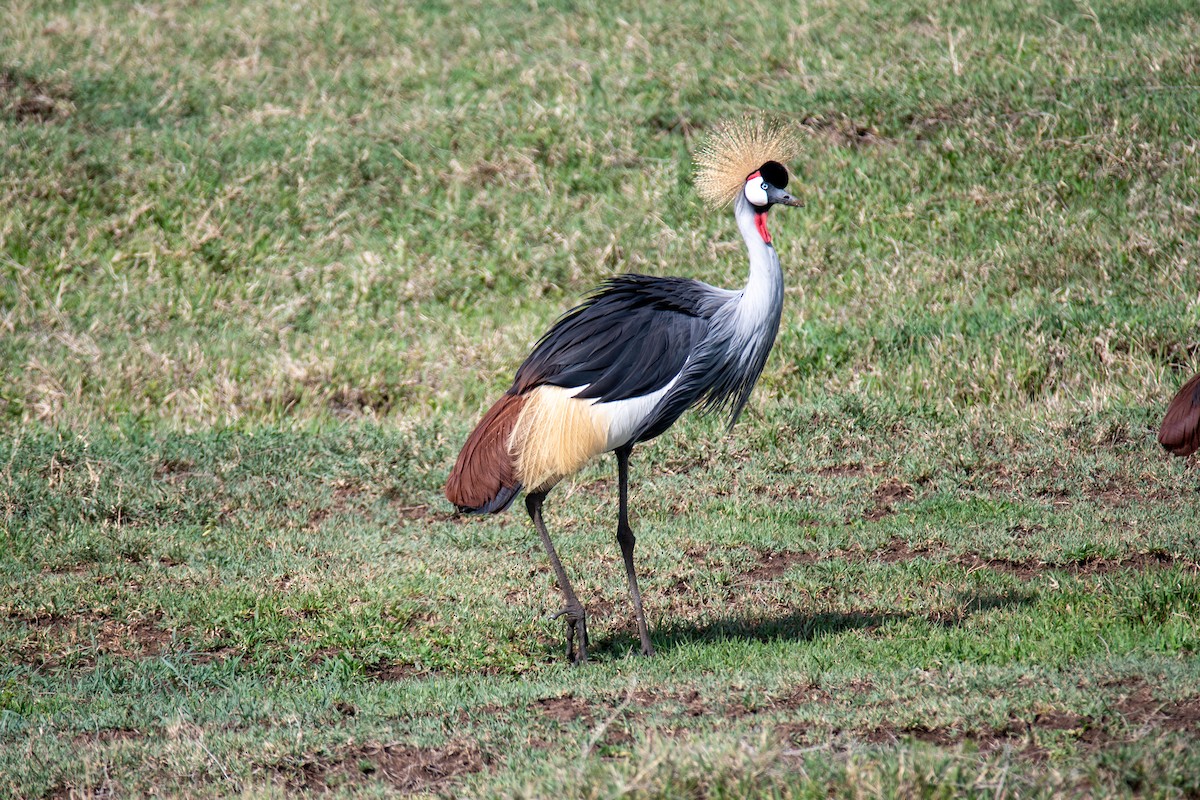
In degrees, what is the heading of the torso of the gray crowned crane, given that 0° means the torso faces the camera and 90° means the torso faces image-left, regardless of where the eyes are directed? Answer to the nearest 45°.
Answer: approximately 270°
